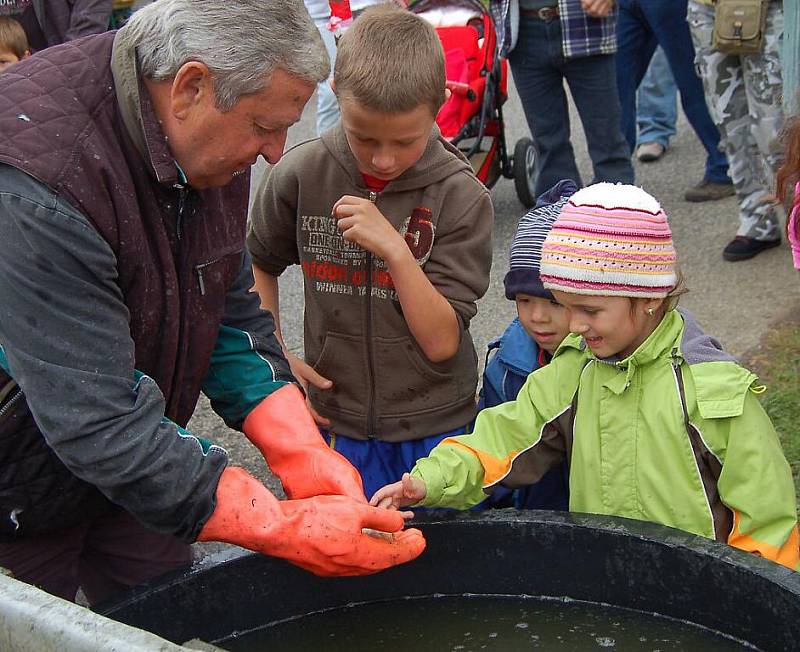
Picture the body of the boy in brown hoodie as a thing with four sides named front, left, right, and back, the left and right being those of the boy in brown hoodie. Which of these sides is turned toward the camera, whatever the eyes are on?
front

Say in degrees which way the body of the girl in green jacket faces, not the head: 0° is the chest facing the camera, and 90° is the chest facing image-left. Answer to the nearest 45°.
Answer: approximately 45°

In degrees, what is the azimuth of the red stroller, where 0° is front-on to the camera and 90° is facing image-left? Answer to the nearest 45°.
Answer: approximately 45°

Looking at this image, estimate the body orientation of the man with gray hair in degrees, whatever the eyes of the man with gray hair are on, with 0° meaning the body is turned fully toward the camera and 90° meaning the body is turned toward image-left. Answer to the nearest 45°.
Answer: approximately 315°

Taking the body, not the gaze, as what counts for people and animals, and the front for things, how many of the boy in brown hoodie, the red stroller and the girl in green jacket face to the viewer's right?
0

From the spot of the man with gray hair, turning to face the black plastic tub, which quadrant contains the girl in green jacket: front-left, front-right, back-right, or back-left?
front-left

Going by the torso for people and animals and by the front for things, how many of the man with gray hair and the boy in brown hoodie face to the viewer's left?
0

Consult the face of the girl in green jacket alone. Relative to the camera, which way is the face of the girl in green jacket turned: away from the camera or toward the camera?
toward the camera

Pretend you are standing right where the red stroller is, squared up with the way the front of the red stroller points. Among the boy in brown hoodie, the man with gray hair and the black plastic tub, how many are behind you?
0

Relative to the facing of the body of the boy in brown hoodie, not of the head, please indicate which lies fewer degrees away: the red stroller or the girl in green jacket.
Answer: the girl in green jacket

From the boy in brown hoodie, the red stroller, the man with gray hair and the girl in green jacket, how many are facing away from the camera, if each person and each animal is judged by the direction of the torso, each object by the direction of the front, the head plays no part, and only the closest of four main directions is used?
0

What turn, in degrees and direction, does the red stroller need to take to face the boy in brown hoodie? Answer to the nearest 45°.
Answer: approximately 45° to its left

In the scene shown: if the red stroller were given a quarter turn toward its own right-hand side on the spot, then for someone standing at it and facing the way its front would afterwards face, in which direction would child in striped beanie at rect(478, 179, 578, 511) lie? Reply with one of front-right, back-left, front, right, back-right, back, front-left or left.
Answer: back-left

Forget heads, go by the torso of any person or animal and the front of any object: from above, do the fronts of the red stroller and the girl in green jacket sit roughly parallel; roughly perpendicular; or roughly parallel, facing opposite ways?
roughly parallel

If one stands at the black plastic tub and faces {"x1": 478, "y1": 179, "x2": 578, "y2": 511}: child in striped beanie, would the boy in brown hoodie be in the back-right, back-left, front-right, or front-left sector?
front-left

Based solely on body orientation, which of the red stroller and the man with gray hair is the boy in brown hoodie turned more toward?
the man with gray hair

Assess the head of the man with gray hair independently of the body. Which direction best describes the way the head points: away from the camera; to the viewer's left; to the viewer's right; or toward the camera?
to the viewer's right

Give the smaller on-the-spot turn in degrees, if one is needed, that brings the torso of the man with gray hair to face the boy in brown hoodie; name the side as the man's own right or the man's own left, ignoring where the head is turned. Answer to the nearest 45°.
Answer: approximately 90° to the man's own left

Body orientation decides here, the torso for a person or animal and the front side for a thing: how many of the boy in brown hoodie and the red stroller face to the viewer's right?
0
